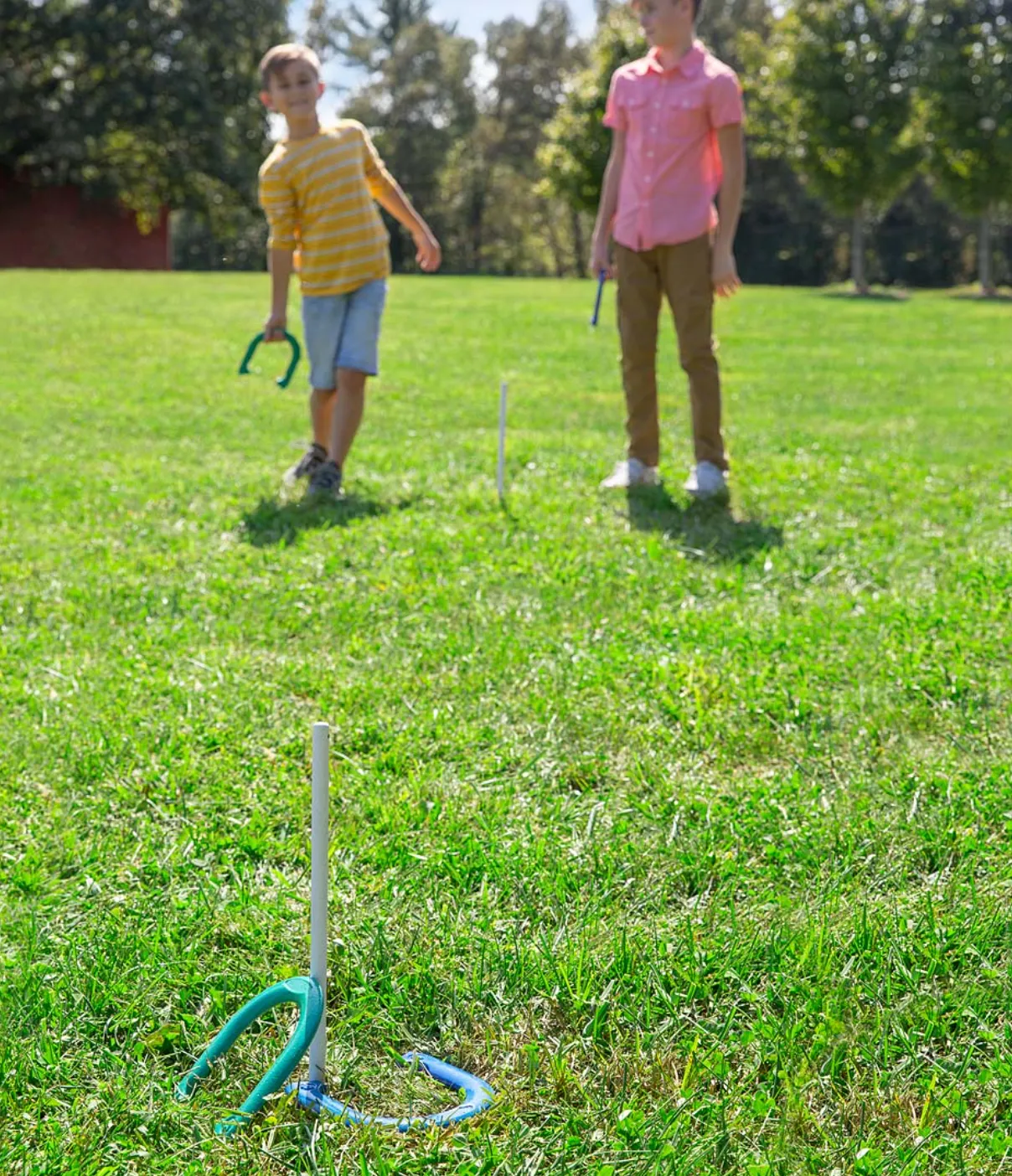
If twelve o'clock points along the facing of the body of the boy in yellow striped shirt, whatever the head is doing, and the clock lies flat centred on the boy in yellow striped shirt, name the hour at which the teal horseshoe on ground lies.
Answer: The teal horseshoe on ground is roughly at 12 o'clock from the boy in yellow striped shirt.

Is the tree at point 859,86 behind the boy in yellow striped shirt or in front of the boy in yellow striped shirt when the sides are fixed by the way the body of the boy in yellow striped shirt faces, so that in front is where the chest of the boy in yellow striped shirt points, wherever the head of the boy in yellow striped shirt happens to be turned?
behind

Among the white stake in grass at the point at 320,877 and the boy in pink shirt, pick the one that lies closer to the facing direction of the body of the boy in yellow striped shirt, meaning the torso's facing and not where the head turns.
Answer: the white stake in grass

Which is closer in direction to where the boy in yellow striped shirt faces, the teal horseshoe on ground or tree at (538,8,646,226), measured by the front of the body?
the teal horseshoe on ground

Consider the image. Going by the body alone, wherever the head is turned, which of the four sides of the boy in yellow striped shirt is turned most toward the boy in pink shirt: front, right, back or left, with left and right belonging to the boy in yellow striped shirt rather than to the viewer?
left

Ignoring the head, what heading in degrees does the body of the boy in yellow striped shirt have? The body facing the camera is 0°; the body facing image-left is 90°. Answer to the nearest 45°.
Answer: approximately 0°

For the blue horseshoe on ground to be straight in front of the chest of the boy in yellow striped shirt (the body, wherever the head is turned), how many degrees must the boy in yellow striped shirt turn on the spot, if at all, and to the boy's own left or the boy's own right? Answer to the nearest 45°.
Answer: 0° — they already face it

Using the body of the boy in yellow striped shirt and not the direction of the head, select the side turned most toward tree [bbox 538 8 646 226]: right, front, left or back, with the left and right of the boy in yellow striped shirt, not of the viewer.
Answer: back

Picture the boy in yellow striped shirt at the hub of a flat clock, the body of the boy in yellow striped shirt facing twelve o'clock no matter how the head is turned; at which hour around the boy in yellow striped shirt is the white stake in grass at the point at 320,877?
The white stake in grass is roughly at 12 o'clock from the boy in yellow striped shirt.

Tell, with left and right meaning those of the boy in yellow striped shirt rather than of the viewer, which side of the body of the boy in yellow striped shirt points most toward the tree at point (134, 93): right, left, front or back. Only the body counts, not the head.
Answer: back

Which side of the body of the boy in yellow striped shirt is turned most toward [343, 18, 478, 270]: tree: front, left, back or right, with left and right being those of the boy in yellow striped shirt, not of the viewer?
back
